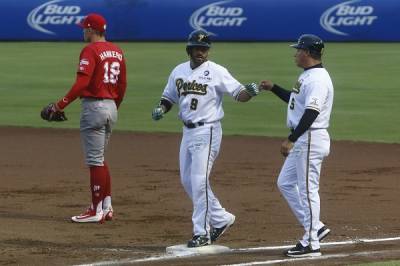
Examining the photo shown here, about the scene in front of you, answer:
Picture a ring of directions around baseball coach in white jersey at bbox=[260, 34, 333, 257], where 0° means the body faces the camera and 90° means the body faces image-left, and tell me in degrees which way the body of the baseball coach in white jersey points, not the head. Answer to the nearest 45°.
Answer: approximately 90°

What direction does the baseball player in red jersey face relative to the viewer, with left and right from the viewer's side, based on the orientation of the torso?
facing away from the viewer and to the left of the viewer

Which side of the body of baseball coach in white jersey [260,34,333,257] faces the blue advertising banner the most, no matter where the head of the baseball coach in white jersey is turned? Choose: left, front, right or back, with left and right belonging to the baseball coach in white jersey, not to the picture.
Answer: right

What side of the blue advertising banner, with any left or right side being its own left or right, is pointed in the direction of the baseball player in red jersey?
front

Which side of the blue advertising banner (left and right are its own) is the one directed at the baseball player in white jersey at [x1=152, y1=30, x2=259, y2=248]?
front

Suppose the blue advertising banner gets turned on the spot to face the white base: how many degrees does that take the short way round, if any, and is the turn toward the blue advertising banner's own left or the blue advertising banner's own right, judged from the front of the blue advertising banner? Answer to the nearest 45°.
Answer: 0° — it already faces it

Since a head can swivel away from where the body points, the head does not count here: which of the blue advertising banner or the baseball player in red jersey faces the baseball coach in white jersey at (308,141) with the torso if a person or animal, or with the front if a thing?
the blue advertising banner

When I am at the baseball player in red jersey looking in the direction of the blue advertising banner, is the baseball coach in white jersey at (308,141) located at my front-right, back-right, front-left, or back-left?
back-right

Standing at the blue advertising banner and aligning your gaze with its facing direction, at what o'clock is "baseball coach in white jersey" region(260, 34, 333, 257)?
The baseball coach in white jersey is roughly at 12 o'clock from the blue advertising banner.
